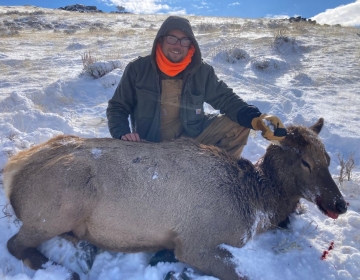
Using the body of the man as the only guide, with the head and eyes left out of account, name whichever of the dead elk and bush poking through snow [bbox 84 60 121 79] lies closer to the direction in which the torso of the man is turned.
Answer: the dead elk

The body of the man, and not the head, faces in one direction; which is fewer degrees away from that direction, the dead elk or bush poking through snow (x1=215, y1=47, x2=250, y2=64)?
the dead elk

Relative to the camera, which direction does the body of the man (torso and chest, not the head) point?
toward the camera

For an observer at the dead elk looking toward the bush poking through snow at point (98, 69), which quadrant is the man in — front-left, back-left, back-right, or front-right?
front-right

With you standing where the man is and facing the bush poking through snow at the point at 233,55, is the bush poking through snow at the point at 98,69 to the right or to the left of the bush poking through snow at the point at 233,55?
left

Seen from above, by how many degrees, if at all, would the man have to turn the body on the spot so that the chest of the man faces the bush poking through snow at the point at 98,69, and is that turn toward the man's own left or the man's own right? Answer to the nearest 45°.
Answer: approximately 135° to the man's own right

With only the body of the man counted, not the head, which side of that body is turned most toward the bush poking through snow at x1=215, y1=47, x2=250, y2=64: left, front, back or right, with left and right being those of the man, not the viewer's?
back

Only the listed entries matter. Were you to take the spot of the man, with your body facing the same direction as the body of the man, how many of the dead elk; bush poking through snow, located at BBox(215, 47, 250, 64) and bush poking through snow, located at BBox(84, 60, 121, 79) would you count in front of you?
1

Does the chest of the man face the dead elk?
yes

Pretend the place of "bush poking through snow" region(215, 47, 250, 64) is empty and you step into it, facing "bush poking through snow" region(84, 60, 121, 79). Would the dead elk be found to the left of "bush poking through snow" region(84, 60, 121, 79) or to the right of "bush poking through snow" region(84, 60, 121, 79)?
left
